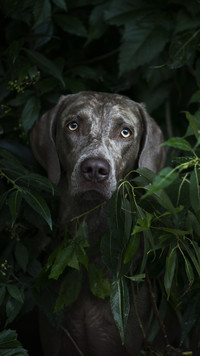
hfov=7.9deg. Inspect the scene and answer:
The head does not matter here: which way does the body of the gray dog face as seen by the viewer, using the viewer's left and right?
facing the viewer

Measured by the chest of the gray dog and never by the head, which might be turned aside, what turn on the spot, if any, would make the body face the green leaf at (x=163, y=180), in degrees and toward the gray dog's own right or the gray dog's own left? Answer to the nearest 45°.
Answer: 0° — it already faces it

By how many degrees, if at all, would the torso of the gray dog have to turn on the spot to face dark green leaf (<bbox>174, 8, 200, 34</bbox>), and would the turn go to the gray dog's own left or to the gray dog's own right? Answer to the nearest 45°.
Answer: approximately 135° to the gray dog's own left

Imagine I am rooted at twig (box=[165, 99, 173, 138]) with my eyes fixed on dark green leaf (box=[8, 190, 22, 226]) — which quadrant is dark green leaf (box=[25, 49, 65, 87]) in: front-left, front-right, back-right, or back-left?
front-right

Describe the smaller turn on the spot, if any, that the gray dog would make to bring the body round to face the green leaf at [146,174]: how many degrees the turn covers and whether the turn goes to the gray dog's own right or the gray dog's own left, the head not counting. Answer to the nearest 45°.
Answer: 0° — it already faces it

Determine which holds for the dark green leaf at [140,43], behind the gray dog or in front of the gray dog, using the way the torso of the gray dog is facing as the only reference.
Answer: behind
